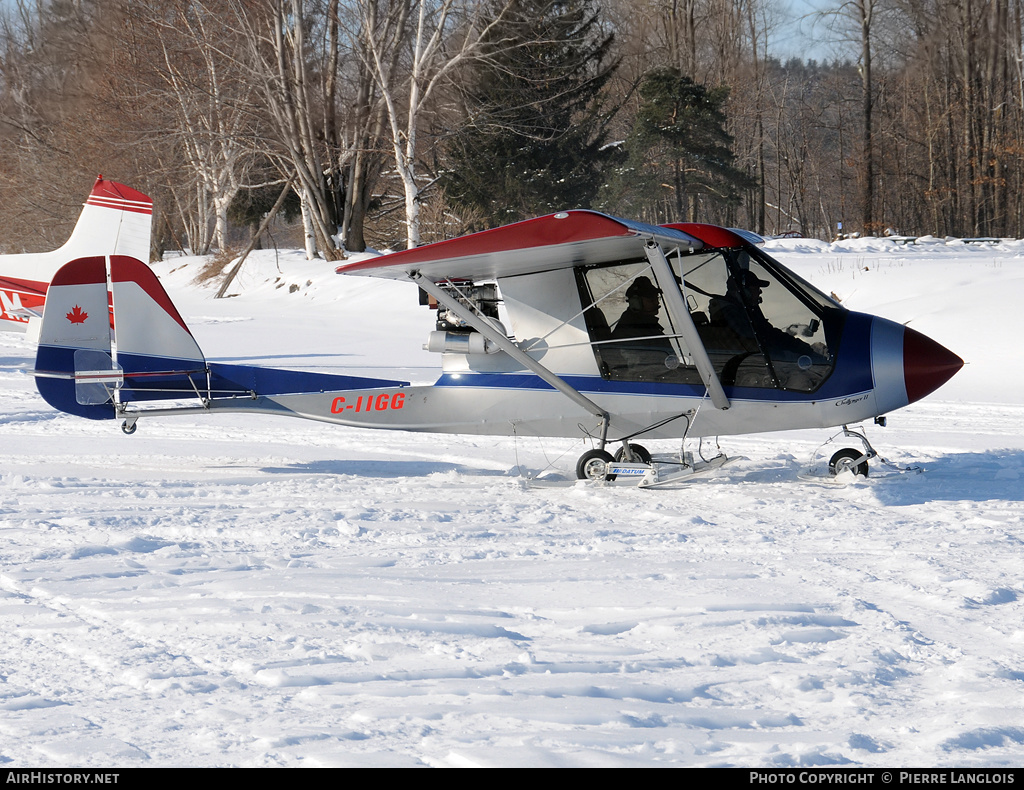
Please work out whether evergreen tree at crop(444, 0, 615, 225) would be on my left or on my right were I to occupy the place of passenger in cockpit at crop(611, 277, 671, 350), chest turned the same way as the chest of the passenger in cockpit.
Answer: on my left

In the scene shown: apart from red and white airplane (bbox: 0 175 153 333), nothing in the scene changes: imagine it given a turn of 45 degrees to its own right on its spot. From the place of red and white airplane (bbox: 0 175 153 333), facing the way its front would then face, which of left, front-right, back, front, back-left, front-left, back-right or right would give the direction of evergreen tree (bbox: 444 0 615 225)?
right

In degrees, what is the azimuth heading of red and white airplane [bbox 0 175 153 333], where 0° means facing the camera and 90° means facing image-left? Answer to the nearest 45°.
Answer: approximately 90°

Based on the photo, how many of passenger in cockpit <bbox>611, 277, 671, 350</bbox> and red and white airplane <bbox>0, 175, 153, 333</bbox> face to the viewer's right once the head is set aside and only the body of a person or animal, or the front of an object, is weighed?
1

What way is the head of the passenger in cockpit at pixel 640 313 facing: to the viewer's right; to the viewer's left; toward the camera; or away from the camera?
to the viewer's right

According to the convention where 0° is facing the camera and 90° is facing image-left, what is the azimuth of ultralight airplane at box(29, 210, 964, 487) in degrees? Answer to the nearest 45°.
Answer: approximately 270°

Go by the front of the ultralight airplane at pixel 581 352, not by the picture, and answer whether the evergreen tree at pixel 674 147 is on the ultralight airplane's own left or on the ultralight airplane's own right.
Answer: on the ultralight airplane's own left

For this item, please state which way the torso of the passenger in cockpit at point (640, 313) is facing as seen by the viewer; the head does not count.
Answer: to the viewer's right

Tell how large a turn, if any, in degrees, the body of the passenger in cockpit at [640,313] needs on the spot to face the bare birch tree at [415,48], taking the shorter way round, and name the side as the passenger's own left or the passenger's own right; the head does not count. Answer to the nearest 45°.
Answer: approximately 90° to the passenger's own left

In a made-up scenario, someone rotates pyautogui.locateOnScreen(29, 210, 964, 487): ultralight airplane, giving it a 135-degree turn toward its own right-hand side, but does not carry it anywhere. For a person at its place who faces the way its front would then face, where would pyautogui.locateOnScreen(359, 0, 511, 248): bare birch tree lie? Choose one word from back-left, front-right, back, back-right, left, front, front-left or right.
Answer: back-right

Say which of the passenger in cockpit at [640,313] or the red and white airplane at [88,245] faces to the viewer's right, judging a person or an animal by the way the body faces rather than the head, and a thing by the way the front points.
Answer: the passenger in cockpit
